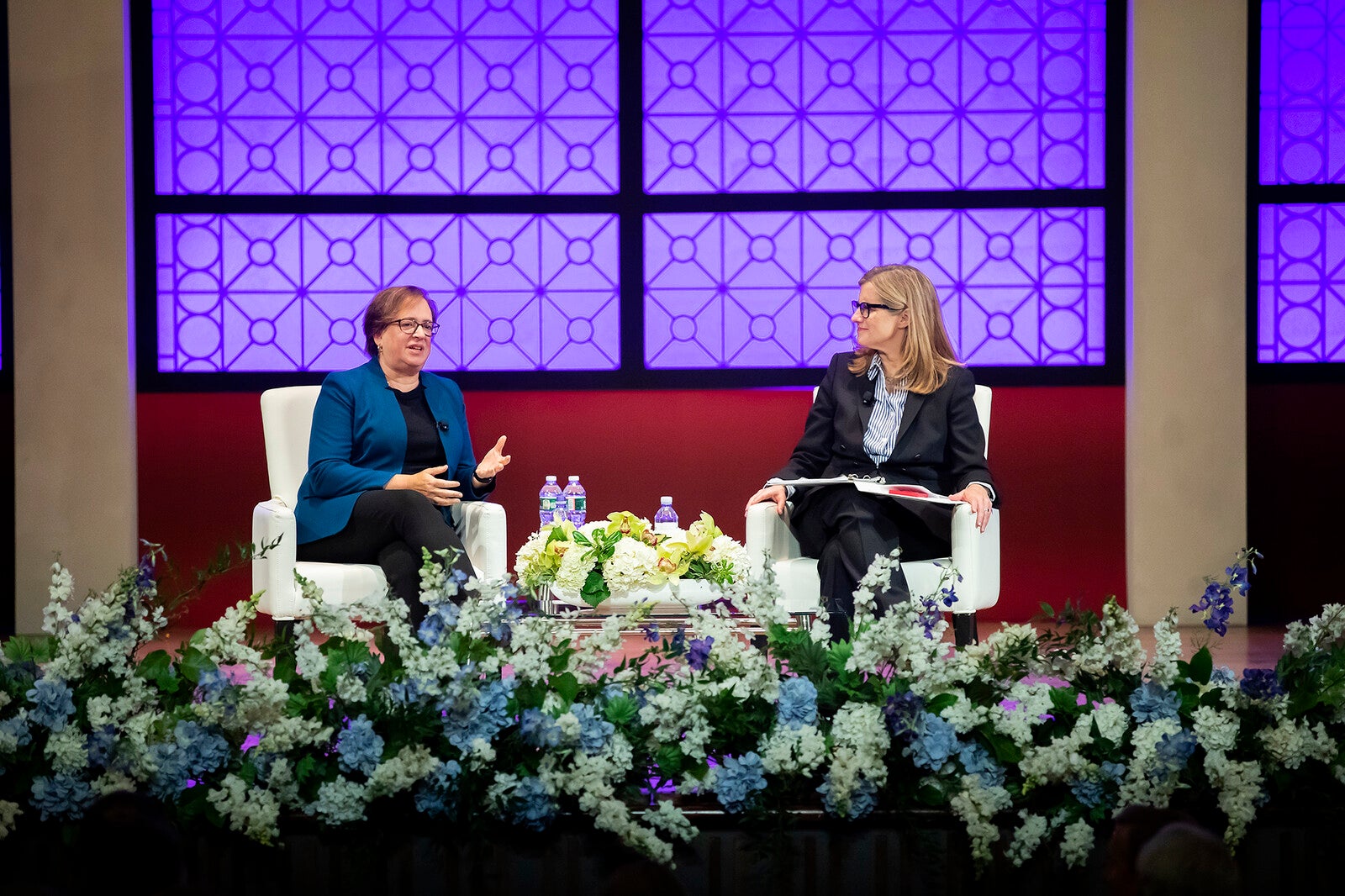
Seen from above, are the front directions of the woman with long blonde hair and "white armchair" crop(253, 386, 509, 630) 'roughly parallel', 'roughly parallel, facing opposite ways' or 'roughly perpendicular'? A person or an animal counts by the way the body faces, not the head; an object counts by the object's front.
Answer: roughly perpendicular

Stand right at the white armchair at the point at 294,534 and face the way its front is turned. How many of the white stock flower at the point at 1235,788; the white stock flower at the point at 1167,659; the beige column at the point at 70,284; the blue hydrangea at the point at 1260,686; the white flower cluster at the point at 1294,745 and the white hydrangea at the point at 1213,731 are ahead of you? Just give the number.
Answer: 5

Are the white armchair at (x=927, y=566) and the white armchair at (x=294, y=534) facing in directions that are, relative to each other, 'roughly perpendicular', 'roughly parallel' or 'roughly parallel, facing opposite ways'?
roughly perpendicular

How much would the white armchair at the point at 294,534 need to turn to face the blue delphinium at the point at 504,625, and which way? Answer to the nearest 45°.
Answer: approximately 45° to its right

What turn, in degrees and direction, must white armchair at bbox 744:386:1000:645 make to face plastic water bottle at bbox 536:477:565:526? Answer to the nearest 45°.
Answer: approximately 90° to its right

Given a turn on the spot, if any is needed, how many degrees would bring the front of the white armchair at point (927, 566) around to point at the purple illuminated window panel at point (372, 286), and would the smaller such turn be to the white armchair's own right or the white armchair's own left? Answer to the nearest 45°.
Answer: approximately 90° to the white armchair's own right

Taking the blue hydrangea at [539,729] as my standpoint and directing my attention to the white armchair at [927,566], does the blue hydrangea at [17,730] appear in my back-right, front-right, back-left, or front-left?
back-left

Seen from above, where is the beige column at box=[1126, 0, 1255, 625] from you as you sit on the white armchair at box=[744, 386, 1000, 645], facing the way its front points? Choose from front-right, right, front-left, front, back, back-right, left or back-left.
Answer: back

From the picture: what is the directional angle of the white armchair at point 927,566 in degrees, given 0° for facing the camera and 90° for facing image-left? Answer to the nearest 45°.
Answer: approximately 45°

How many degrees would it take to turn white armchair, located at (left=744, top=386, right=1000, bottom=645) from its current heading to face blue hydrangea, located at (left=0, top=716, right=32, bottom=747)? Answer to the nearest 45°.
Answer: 0° — it already faces it

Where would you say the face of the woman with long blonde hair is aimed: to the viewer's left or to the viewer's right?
to the viewer's left
